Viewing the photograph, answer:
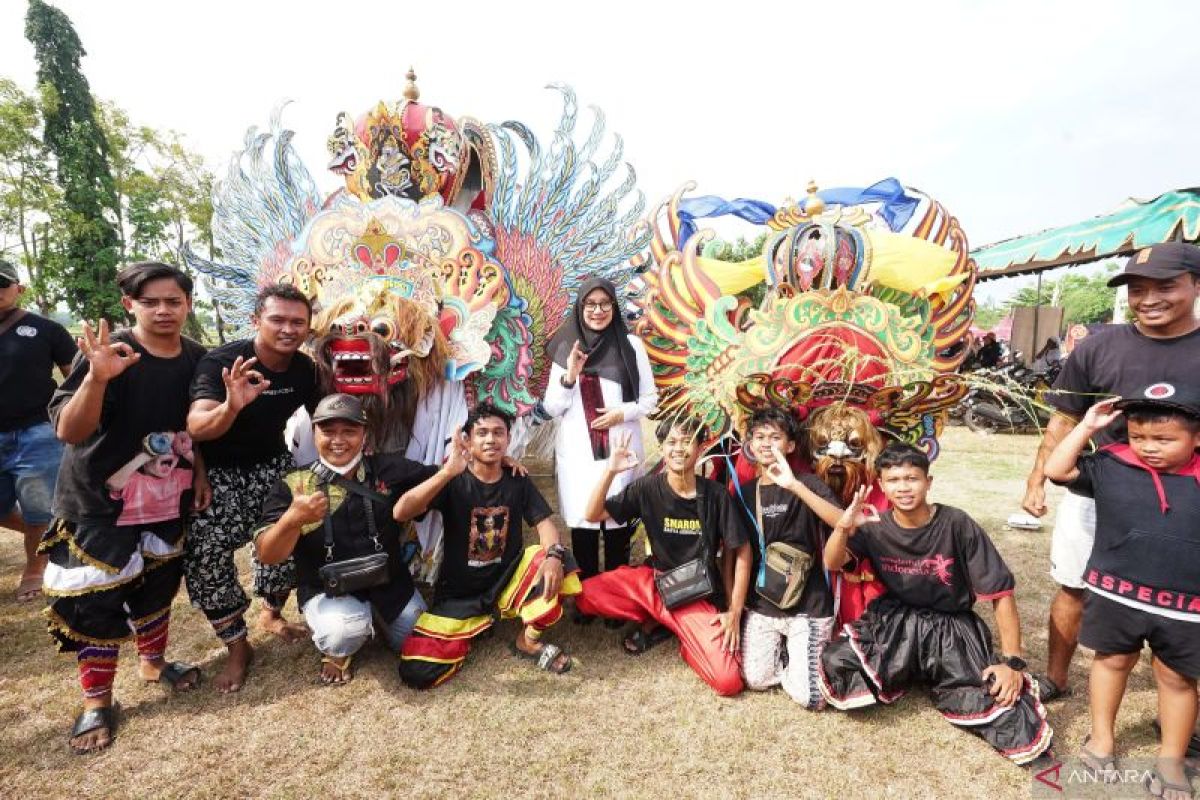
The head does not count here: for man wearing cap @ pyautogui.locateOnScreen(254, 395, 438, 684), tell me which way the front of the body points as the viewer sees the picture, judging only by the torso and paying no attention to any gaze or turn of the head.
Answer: toward the camera

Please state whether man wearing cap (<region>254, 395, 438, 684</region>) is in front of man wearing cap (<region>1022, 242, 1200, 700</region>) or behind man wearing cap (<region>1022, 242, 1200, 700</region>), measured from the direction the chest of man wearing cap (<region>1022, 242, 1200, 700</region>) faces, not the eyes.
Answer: in front

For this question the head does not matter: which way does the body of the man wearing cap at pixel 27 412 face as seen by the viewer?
toward the camera

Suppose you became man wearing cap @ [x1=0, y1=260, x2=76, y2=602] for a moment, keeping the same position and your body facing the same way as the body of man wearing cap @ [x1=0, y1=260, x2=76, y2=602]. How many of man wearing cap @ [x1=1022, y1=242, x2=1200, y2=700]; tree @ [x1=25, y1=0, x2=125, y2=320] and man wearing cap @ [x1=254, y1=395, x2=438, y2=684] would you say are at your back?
1

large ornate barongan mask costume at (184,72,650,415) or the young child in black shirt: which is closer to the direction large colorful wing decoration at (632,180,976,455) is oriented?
the young child in black shirt

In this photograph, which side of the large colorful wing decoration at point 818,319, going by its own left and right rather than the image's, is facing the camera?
front

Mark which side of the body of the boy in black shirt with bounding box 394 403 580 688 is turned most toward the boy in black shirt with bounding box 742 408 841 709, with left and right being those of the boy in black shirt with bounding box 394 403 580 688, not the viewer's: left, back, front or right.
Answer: left

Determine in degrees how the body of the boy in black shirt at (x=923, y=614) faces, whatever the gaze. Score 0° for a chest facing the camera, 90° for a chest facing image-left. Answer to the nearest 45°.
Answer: approximately 0°

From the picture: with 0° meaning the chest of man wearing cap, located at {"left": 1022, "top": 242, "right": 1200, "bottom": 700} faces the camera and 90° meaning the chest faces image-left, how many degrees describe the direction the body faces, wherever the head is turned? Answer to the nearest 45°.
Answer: approximately 45°

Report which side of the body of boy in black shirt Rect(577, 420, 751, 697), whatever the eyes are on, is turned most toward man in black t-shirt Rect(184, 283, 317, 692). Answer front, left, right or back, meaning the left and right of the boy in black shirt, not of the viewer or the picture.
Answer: right

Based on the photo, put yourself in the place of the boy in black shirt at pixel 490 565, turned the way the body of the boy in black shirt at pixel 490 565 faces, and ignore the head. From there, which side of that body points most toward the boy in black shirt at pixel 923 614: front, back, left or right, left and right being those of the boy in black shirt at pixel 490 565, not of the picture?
left

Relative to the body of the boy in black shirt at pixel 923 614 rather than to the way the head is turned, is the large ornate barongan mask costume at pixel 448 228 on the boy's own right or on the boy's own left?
on the boy's own right
